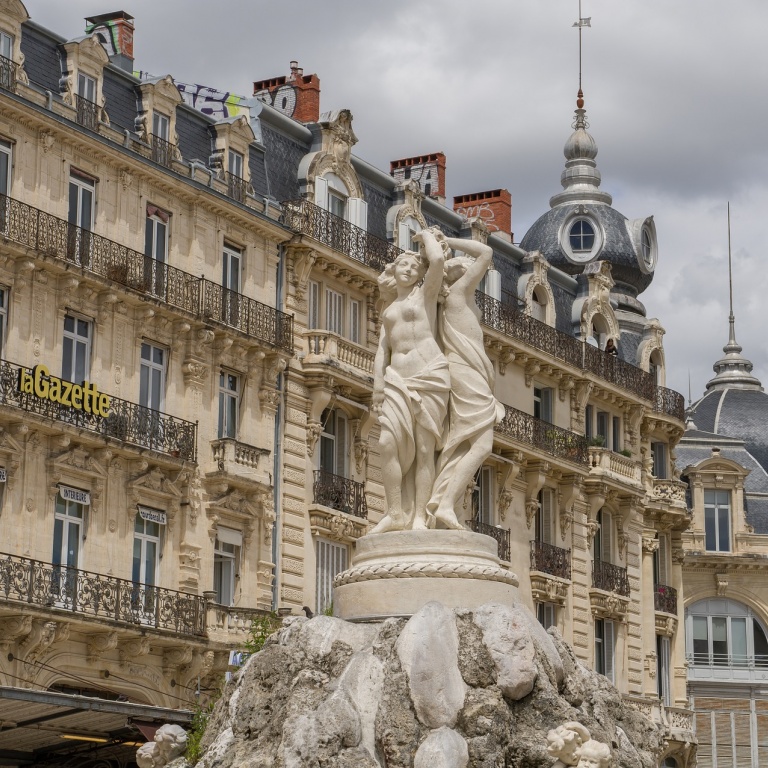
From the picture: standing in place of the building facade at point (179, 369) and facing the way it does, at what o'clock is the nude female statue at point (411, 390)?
The nude female statue is roughly at 1 o'clock from the building facade.

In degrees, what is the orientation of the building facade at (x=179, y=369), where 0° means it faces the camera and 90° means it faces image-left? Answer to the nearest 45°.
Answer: approximately 315°

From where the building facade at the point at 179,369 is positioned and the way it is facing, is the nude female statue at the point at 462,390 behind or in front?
in front

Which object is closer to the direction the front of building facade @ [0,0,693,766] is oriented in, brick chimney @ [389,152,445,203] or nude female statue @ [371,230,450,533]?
the nude female statue

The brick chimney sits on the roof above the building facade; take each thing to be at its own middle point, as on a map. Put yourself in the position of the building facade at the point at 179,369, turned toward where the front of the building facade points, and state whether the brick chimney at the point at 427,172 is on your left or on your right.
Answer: on your left
